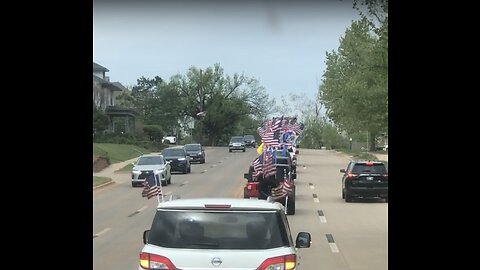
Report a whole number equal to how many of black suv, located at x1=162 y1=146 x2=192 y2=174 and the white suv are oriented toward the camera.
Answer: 1

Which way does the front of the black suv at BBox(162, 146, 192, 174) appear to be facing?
toward the camera

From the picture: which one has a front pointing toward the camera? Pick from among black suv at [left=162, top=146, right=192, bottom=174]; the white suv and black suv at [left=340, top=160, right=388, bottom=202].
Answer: black suv at [left=162, top=146, right=192, bottom=174]

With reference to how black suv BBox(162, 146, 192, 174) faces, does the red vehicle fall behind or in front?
in front

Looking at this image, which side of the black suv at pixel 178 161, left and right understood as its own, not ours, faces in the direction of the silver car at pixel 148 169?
front

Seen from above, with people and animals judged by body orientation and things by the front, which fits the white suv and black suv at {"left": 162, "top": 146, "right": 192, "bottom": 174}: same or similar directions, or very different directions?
very different directions

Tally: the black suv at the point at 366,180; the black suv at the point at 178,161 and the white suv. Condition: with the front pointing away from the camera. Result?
2

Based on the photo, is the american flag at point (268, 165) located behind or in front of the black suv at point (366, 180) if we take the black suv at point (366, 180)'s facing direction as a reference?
behind

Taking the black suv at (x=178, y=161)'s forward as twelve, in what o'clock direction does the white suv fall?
The white suv is roughly at 12 o'clock from the black suv.

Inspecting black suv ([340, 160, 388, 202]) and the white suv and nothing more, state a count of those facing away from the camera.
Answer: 2

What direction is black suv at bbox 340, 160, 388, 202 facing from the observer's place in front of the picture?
facing away from the viewer

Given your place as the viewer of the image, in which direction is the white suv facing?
facing away from the viewer

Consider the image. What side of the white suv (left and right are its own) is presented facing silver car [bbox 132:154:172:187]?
front
